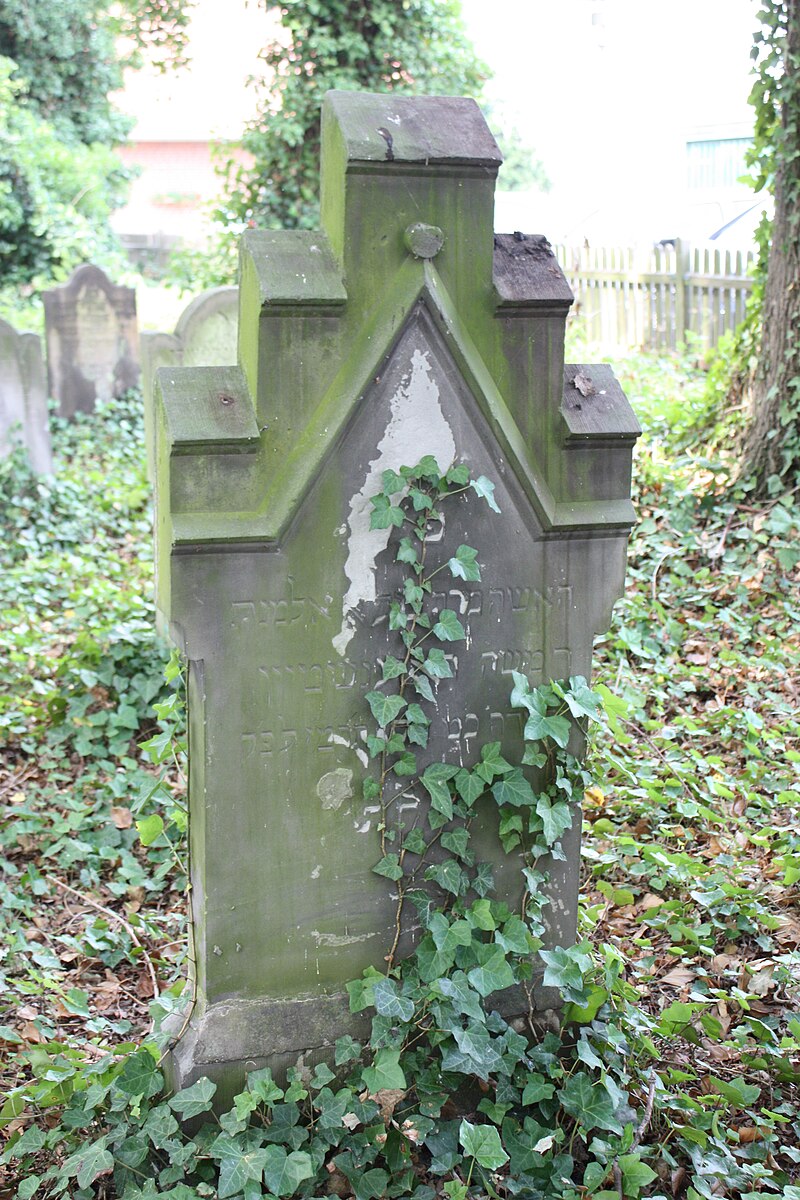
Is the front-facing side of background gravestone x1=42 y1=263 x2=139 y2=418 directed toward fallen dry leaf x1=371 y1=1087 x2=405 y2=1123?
yes

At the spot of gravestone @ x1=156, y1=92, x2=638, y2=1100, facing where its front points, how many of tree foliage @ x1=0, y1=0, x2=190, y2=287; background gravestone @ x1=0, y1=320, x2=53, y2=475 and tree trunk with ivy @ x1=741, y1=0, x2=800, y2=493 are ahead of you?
0

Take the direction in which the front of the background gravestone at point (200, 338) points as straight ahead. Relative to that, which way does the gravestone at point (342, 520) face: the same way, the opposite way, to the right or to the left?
the same way

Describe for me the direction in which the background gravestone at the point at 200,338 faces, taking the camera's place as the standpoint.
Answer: facing the viewer

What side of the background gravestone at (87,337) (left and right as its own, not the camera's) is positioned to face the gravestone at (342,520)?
front

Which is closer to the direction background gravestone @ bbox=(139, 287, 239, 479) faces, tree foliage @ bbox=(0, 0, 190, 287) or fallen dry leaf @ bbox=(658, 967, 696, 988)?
the fallen dry leaf

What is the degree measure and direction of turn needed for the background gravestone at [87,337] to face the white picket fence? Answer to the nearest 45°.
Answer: approximately 90° to its left

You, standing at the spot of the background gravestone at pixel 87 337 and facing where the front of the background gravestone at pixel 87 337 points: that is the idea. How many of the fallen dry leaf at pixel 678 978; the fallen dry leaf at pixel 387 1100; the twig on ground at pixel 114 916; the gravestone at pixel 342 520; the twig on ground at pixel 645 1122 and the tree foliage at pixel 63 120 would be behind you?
1

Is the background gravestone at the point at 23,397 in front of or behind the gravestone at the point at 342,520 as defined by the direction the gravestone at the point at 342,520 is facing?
behind

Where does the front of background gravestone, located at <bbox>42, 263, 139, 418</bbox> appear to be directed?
toward the camera

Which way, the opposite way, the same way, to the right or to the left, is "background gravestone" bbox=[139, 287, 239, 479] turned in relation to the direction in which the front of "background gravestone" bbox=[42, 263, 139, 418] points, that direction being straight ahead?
the same way

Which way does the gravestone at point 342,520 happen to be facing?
toward the camera

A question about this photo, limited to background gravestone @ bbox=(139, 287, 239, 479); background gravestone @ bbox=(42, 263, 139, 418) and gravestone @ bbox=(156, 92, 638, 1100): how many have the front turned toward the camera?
3

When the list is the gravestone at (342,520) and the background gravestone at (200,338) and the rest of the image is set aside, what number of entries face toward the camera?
2

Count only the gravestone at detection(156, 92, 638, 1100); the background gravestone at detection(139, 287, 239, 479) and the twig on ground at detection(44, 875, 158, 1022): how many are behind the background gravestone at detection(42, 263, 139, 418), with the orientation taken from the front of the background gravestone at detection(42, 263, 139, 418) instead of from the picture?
0

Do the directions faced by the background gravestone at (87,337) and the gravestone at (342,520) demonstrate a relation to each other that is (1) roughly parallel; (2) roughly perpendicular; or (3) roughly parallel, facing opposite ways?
roughly parallel
